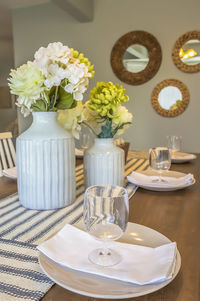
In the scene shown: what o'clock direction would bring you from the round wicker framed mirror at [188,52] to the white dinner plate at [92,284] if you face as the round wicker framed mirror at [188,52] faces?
The white dinner plate is roughly at 12 o'clock from the round wicker framed mirror.

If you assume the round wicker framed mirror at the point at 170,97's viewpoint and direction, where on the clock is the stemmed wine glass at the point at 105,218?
The stemmed wine glass is roughly at 12 o'clock from the round wicker framed mirror.

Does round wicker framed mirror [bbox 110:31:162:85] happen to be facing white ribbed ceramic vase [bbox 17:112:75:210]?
yes

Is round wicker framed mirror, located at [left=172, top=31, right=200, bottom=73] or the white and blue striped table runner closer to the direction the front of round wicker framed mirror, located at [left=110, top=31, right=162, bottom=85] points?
the white and blue striped table runner

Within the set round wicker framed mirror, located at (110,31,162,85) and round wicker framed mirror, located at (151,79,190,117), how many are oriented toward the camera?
2

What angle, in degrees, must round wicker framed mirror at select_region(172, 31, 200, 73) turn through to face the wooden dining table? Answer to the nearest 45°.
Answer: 0° — it already faces it

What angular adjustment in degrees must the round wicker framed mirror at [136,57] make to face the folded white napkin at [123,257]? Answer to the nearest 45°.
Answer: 0° — it already faces it

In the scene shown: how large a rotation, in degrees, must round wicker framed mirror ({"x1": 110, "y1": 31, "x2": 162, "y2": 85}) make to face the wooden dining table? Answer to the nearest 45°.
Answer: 0° — it already faces it
